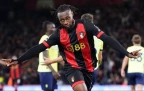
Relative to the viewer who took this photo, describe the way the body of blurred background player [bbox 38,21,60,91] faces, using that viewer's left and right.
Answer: facing the viewer and to the right of the viewer
